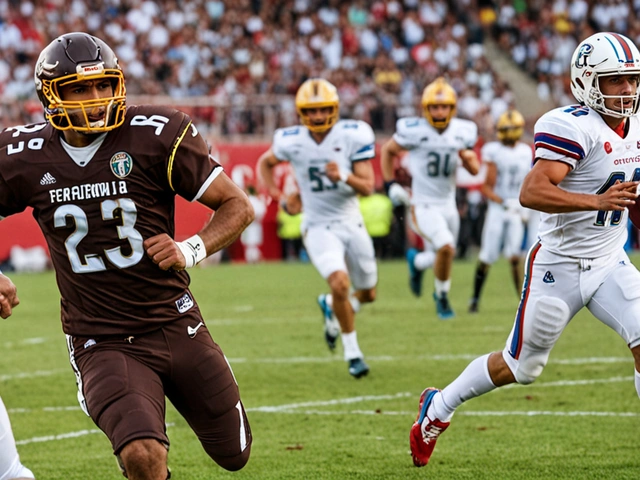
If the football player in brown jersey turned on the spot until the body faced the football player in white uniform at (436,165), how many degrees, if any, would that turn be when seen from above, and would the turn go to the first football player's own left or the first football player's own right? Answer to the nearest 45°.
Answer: approximately 135° to the first football player's own left

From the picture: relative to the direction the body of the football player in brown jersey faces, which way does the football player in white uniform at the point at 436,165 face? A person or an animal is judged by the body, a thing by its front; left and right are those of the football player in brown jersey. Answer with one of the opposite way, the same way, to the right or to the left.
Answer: the same way

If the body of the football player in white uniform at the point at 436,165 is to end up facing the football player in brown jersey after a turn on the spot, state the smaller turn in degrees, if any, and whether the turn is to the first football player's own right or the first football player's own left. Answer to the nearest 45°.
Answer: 0° — they already face them

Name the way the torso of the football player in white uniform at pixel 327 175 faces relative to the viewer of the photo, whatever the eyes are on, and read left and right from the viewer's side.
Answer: facing the viewer

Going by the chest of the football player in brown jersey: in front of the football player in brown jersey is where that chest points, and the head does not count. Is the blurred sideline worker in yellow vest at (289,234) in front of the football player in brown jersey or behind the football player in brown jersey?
behind

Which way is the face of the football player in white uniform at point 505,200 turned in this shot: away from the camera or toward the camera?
toward the camera

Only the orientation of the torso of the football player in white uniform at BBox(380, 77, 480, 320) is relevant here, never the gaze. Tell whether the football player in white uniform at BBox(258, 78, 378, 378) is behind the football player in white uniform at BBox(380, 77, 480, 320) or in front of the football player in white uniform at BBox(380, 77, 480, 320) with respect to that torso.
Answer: in front

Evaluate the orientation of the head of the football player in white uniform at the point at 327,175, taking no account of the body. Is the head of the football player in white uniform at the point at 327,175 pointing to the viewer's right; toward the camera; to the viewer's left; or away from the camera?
toward the camera

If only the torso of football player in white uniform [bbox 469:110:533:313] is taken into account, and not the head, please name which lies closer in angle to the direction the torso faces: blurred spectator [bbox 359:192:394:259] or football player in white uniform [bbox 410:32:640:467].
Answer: the football player in white uniform

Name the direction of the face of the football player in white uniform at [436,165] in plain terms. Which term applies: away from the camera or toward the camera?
toward the camera

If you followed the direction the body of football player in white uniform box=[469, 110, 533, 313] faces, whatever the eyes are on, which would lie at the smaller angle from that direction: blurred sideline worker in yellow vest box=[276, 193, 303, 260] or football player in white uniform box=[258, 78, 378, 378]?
the football player in white uniform

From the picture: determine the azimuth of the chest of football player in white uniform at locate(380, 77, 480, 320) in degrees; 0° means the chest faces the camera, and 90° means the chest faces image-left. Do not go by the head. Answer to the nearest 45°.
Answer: approximately 0°

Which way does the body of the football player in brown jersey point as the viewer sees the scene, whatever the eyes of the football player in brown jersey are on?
toward the camera
